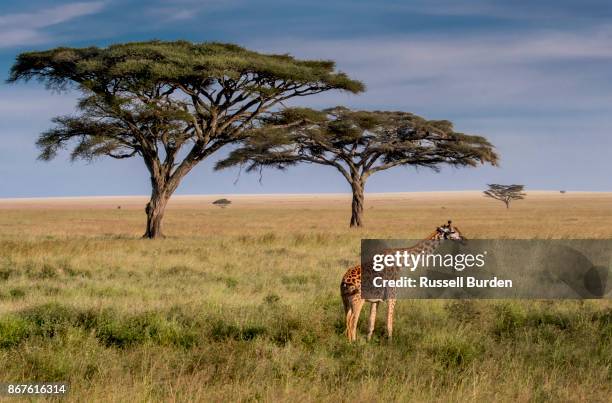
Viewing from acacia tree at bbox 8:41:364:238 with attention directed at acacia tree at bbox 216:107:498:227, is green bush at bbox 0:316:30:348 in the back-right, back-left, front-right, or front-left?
back-right

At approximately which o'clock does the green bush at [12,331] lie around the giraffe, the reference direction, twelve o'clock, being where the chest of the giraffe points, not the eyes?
The green bush is roughly at 6 o'clock from the giraffe.

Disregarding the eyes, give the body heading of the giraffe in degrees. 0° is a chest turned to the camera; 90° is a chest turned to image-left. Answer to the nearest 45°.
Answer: approximately 270°

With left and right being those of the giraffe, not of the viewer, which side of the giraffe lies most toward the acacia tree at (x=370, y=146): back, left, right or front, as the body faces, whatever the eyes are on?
left

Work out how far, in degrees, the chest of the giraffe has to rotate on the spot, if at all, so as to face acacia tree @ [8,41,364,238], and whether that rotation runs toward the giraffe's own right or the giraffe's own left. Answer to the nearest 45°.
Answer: approximately 135° to the giraffe's own left
